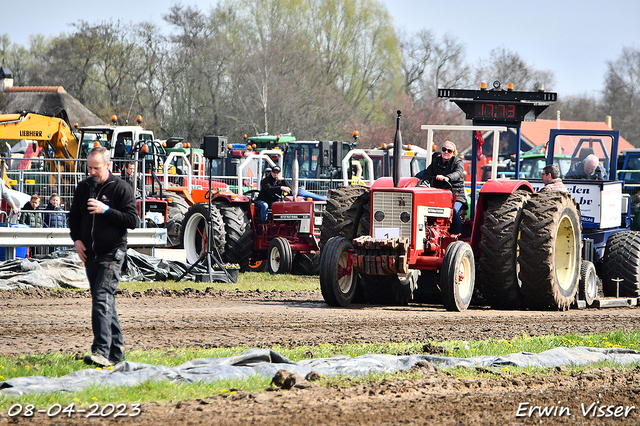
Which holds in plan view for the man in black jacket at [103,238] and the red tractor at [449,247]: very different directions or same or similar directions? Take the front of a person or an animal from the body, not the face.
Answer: same or similar directions

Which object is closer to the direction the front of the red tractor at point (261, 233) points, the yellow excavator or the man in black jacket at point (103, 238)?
the man in black jacket

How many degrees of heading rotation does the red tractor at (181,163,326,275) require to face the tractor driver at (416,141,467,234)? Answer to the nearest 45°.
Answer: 0° — it already faces them

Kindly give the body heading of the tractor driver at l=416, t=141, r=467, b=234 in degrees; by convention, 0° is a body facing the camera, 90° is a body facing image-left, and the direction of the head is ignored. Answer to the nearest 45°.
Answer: approximately 45°

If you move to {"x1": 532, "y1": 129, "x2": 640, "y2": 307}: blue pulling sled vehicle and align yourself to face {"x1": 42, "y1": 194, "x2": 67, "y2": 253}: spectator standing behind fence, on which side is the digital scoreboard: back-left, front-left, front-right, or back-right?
front-left

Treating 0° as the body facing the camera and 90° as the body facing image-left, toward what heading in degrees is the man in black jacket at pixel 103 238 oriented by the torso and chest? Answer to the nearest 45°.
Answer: approximately 45°

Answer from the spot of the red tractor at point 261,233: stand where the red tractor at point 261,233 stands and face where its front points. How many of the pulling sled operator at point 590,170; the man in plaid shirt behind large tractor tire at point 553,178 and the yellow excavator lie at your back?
1

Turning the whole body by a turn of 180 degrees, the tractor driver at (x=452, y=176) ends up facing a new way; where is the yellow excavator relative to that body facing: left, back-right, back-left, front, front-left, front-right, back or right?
left

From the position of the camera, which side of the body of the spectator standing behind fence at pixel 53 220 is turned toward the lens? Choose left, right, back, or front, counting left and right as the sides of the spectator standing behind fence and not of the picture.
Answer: front

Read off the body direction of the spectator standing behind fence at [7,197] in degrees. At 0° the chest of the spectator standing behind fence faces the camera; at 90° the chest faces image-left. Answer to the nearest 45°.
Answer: approximately 315°

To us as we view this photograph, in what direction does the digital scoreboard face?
facing the viewer

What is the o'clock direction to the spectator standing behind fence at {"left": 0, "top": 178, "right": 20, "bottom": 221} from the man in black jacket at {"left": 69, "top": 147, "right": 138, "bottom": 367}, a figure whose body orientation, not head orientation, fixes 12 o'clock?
The spectator standing behind fence is roughly at 4 o'clock from the man in black jacket.

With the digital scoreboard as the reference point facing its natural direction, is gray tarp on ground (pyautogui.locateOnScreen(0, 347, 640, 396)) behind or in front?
in front

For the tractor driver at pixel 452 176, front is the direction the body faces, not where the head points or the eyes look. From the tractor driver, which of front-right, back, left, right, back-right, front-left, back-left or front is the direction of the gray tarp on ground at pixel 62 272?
front-right

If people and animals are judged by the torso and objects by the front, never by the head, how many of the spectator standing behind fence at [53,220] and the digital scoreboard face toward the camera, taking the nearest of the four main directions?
2
